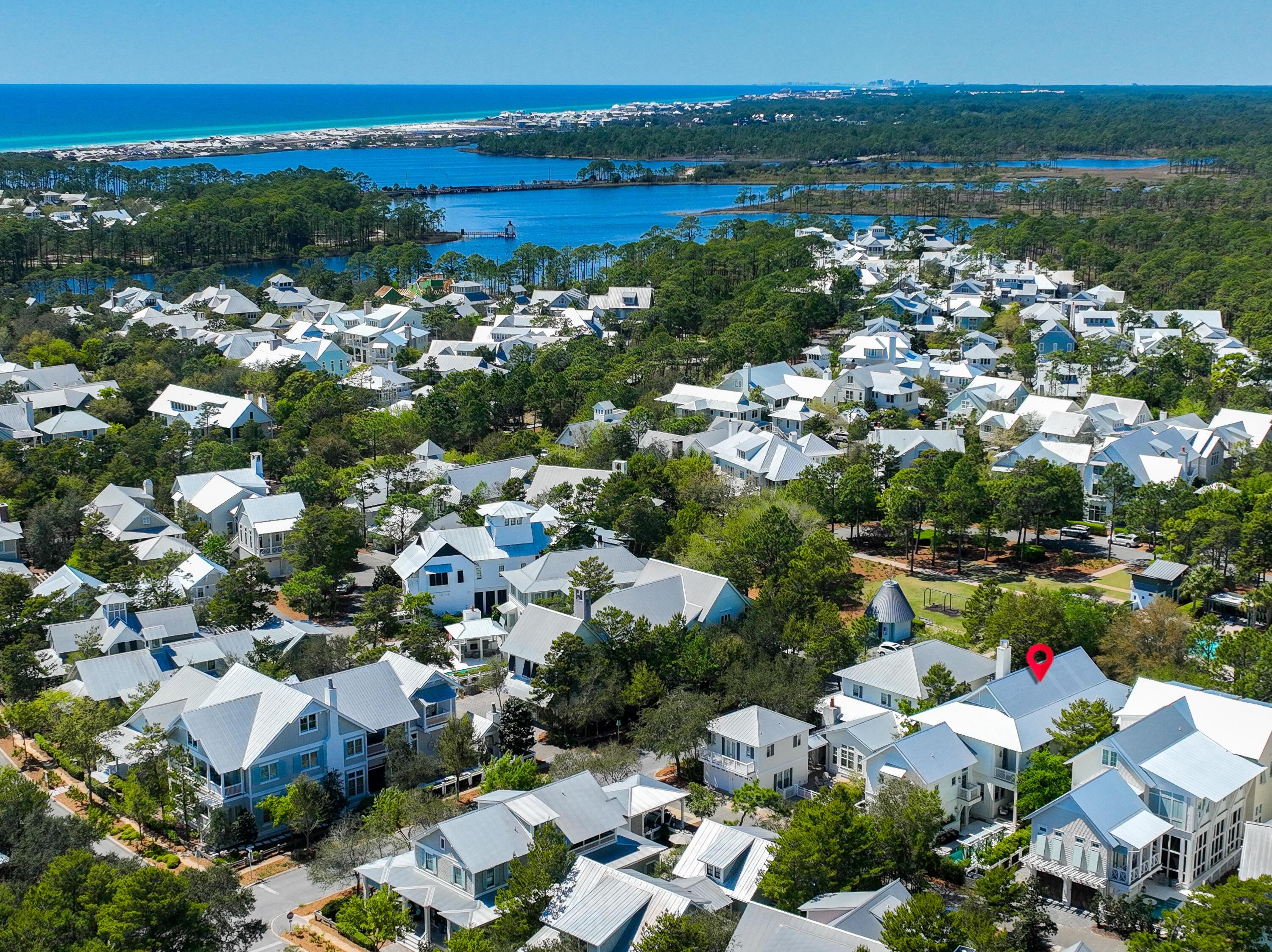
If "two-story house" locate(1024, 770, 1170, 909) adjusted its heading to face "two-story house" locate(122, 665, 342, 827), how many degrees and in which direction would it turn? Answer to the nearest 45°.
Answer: approximately 45° to its right

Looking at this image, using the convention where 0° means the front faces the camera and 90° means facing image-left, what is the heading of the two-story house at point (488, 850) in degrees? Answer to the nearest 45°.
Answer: approximately 45°

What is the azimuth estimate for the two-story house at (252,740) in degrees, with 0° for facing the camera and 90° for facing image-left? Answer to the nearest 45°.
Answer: approximately 45°

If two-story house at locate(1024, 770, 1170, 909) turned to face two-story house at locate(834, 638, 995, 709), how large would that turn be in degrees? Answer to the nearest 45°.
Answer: approximately 90° to its right

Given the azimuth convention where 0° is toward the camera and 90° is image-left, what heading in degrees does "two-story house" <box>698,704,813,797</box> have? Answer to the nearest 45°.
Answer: approximately 45°

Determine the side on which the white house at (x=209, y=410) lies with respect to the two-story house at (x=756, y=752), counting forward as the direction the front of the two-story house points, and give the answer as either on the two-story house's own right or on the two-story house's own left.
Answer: on the two-story house's own right

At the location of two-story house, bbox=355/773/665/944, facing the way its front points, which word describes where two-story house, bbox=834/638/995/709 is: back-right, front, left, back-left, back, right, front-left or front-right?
back

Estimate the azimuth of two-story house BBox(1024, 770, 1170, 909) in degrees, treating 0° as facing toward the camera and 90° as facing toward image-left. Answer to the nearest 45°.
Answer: approximately 45°

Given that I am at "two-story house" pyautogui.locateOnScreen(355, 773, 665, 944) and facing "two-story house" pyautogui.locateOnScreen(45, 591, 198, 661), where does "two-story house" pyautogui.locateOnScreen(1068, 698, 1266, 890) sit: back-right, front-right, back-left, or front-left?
back-right
